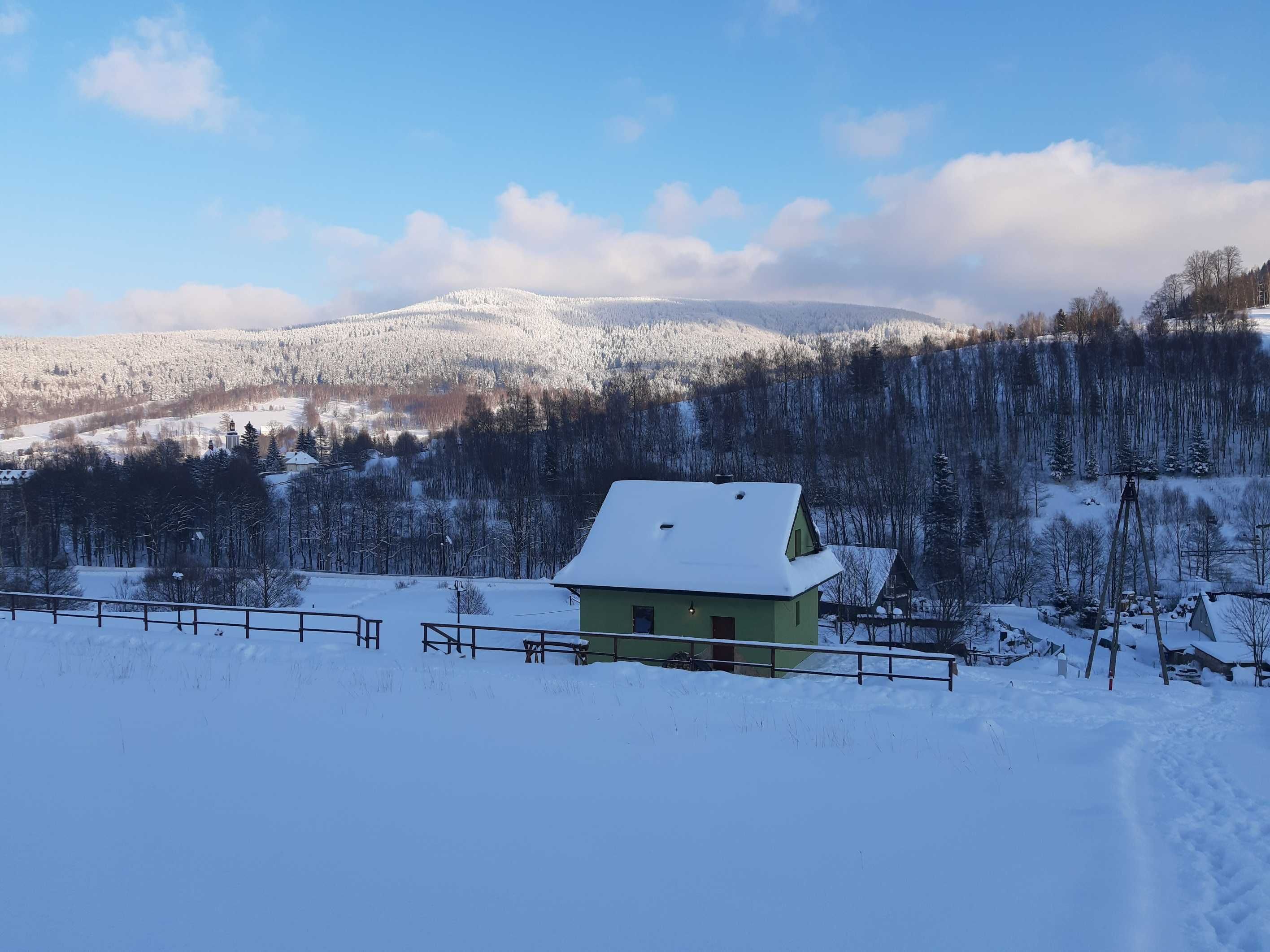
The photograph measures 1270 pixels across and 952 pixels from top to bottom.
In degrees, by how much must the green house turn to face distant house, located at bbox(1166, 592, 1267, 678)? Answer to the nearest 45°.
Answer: approximately 135° to its left

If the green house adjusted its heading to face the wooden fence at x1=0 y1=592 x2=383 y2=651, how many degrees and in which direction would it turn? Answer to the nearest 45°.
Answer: approximately 90° to its right

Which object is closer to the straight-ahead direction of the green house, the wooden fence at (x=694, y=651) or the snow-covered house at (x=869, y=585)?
the wooden fence

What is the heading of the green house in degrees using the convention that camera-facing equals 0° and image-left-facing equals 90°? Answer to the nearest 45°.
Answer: approximately 0°

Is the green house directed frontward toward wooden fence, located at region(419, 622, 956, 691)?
yes

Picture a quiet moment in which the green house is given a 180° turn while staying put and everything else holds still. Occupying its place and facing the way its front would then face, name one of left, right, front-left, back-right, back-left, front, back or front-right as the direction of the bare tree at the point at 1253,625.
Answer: front-right

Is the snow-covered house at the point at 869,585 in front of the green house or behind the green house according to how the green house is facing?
behind
